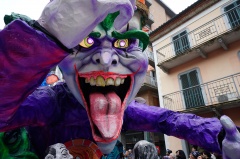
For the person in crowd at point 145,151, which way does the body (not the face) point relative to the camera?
away from the camera

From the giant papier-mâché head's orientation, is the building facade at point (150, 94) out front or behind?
behind

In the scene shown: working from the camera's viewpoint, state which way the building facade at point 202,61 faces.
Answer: facing the viewer and to the left of the viewer

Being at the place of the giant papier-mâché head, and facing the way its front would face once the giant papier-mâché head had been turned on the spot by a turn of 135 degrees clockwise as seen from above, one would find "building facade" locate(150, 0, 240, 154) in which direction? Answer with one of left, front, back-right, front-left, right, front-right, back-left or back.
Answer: right

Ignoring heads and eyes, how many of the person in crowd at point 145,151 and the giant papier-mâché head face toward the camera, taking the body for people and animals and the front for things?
1

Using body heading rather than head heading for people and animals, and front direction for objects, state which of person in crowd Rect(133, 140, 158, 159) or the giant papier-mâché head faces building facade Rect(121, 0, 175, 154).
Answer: the person in crowd

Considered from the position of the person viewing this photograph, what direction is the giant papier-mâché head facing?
facing the viewer

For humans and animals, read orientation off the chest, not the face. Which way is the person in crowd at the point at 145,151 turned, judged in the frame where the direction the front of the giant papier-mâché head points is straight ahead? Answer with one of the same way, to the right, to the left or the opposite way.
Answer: the opposite way

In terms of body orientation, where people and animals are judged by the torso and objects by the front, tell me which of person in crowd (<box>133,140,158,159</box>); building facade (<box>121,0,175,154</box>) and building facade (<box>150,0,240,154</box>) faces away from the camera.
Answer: the person in crowd
